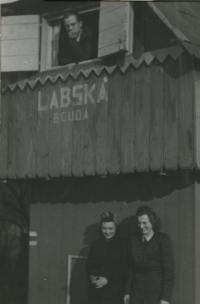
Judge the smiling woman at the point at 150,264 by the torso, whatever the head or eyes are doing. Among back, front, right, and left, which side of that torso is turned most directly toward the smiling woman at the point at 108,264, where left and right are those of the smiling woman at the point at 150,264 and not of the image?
right

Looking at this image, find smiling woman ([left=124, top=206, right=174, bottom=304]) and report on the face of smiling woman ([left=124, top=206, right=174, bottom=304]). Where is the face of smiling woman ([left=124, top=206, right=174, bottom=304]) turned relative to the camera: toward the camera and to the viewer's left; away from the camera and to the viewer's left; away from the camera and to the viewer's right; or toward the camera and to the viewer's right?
toward the camera and to the viewer's left

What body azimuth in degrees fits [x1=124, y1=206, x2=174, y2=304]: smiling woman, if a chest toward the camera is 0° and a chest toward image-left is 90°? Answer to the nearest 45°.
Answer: approximately 45°
